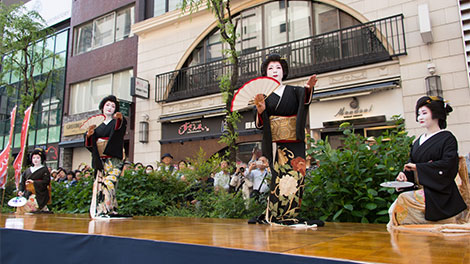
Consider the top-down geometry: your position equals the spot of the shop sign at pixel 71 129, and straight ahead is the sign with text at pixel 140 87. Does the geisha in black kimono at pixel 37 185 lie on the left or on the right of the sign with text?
right

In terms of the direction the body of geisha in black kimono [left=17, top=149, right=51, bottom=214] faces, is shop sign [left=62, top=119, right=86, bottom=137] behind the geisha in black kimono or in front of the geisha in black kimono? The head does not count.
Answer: behind

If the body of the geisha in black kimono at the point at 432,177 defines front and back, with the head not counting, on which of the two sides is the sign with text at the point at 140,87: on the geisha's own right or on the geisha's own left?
on the geisha's own right

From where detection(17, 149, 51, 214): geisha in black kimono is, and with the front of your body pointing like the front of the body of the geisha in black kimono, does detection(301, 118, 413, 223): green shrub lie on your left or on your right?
on your left

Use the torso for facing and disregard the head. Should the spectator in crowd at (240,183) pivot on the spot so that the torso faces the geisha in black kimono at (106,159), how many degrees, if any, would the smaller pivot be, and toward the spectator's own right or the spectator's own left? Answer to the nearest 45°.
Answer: approximately 45° to the spectator's own right

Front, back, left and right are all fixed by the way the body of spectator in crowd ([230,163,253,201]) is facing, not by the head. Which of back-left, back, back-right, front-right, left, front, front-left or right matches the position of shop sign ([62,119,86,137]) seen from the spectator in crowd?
back-right

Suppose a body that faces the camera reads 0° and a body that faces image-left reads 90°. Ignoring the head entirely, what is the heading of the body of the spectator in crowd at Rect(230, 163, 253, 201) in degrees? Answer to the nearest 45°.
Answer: approximately 0°

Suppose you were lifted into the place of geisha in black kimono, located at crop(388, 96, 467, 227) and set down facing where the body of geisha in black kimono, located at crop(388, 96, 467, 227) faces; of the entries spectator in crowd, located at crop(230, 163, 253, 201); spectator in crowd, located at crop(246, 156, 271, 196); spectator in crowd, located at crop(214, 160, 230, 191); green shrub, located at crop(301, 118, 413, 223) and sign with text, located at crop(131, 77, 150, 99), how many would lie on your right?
5

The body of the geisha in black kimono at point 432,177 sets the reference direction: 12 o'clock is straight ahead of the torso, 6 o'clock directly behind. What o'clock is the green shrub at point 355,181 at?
The green shrub is roughly at 3 o'clock from the geisha in black kimono.

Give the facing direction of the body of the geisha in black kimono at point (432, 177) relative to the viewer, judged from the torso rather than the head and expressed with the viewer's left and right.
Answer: facing the viewer and to the left of the viewer

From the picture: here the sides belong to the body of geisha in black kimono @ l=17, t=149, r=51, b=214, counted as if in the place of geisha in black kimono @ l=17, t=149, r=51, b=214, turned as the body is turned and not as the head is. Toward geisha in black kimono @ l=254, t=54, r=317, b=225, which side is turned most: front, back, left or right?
left

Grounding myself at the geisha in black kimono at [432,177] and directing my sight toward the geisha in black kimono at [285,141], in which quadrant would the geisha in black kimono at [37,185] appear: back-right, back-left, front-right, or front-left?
front-right

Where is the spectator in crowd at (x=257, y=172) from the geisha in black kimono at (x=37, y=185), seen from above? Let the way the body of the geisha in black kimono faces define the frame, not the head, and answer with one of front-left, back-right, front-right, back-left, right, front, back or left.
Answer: left

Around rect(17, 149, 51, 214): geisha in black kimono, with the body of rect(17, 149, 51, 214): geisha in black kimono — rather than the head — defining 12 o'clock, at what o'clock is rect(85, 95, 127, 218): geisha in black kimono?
rect(85, 95, 127, 218): geisha in black kimono is roughly at 10 o'clock from rect(17, 149, 51, 214): geisha in black kimono.

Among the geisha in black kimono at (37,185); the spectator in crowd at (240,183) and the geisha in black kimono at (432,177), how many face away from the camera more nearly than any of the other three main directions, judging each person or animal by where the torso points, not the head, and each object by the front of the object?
0
